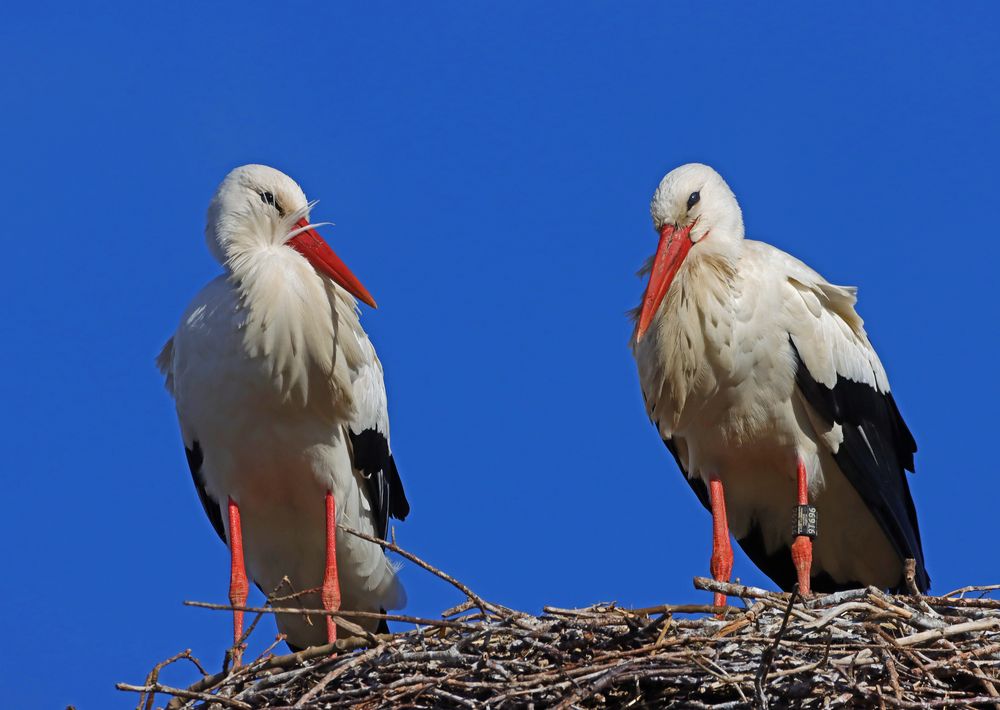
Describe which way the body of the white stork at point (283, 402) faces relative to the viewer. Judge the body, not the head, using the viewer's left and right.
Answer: facing the viewer

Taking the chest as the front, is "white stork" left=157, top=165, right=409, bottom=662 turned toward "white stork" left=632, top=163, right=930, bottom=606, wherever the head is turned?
no

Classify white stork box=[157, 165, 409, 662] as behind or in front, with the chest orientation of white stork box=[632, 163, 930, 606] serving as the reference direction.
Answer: in front

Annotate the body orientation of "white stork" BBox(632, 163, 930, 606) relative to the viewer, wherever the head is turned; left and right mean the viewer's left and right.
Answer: facing the viewer and to the left of the viewer
